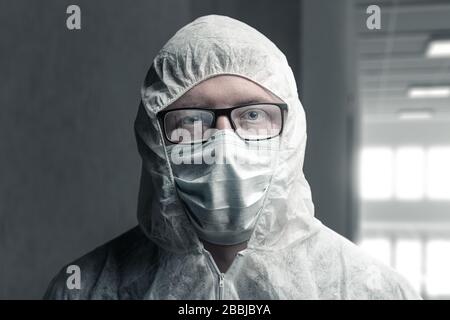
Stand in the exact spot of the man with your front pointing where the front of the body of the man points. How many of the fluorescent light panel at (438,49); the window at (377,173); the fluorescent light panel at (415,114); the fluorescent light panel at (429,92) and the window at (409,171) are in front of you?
0

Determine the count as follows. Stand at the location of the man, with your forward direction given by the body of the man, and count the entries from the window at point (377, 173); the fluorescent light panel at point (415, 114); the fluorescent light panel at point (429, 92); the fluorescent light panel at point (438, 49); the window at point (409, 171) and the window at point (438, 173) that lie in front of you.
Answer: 0

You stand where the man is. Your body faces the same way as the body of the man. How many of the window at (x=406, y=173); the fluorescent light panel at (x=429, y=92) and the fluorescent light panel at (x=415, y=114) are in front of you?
0

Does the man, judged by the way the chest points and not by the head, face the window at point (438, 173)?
no

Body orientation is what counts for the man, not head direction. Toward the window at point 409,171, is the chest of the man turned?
no

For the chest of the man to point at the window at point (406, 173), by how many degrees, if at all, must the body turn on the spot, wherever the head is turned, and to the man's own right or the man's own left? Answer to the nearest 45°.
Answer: approximately 180°

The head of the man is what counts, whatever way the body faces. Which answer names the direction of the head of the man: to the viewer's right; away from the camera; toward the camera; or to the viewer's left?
toward the camera

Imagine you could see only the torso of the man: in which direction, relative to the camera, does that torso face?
toward the camera

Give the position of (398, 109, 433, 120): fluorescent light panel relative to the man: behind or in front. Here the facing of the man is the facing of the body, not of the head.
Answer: behind

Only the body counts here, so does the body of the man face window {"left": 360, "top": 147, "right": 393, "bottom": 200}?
no

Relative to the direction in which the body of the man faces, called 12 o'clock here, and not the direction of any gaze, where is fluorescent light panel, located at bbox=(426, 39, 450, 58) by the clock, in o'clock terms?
The fluorescent light panel is roughly at 7 o'clock from the man.

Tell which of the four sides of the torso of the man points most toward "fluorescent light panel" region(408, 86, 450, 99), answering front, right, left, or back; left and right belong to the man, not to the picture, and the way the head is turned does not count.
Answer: back
